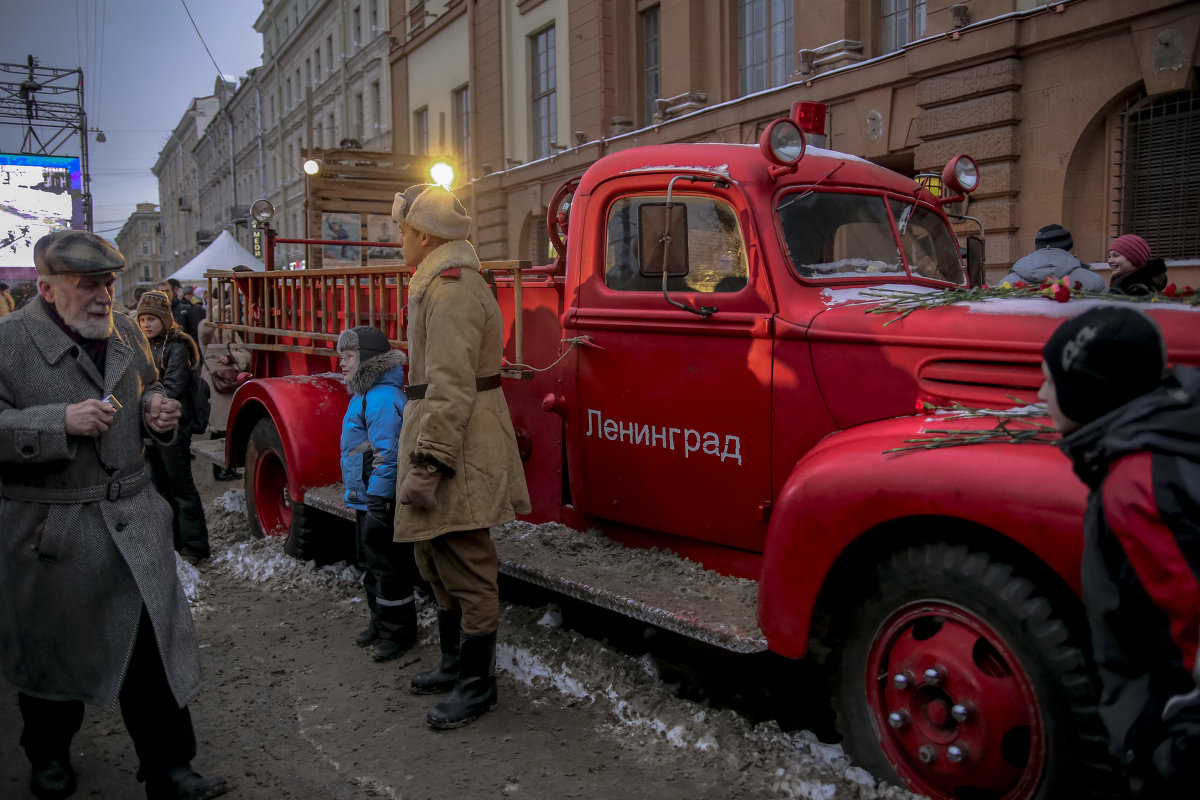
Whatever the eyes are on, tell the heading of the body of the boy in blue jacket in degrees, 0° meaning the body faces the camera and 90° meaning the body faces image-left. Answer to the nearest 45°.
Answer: approximately 90°

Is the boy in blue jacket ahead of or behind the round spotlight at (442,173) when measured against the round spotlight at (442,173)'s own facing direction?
ahead

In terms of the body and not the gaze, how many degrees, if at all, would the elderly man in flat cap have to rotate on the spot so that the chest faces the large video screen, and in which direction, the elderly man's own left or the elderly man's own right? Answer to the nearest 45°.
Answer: approximately 135° to the elderly man's own left

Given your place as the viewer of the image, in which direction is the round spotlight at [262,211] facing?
facing the viewer

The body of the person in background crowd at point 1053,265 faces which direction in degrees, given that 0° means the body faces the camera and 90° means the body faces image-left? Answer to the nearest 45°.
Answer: approximately 180°

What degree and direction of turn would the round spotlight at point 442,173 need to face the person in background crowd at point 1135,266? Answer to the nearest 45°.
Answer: approximately 45° to its left

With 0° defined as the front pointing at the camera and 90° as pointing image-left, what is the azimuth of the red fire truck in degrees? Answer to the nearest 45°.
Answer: approximately 315°

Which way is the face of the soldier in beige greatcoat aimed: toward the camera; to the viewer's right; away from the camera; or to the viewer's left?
to the viewer's left

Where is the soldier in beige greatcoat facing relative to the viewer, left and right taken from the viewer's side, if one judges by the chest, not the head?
facing to the left of the viewer

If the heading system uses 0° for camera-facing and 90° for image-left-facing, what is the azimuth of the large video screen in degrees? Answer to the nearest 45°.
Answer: approximately 0°

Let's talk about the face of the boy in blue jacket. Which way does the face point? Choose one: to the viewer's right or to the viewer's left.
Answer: to the viewer's left

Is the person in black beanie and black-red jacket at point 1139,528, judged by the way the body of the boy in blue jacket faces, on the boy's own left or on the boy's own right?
on the boy's own left

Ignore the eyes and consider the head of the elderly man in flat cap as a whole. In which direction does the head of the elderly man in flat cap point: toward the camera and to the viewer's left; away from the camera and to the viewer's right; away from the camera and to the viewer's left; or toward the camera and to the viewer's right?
toward the camera and to the viewer's right

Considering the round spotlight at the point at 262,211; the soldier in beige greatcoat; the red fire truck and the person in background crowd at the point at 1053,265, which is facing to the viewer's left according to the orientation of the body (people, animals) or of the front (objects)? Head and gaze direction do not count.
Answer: the soldier in beige greatcoat

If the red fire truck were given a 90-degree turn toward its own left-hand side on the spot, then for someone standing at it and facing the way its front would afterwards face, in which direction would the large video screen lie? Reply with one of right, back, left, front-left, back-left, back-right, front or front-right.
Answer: left
